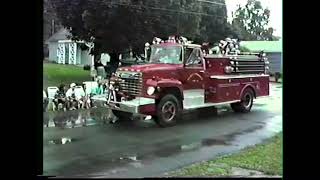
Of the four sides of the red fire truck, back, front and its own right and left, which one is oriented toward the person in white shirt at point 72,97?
front

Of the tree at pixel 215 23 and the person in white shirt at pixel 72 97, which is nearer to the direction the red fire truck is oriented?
the person in white shirt

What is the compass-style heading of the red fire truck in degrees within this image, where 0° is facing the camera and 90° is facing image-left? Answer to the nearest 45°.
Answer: approximately 45°

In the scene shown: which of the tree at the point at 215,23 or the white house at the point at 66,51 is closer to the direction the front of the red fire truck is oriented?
the white house
